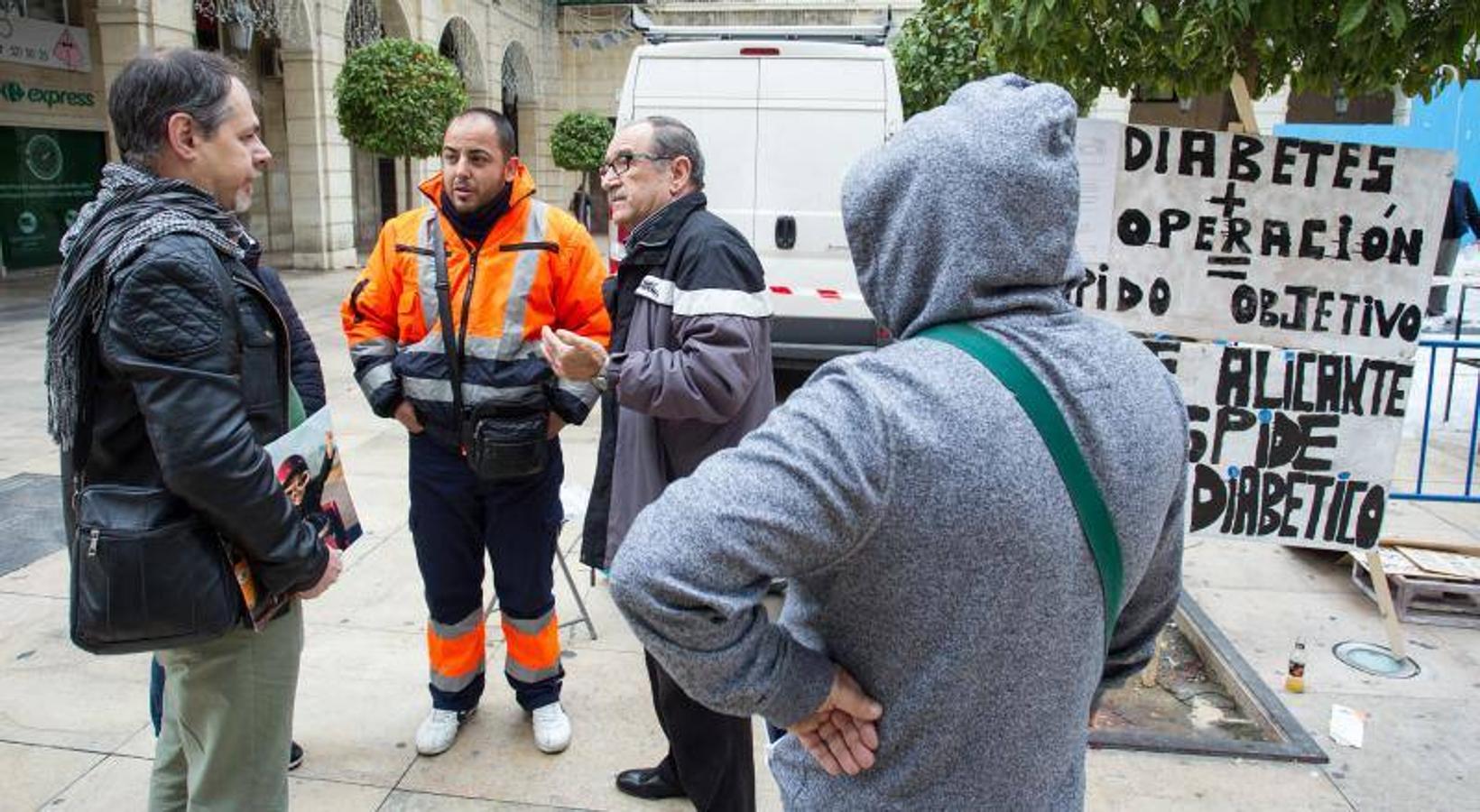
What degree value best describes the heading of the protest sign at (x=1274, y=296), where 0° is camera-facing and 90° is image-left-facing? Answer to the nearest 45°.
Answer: approximately 0°

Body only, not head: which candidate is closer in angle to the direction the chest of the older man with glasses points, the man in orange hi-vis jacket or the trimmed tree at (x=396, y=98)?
the man in orange hi-vis jacket

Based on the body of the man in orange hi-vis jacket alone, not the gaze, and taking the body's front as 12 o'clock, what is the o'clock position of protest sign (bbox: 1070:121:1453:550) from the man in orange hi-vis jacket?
The protest sign is roughly at 9 o'clock from the man in orange hi-vis jacket.

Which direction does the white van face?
away from the camera

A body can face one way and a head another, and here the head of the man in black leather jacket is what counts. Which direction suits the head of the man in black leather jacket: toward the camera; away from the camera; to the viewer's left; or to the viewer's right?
to the viewer's right

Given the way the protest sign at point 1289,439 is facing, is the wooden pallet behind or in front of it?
behind

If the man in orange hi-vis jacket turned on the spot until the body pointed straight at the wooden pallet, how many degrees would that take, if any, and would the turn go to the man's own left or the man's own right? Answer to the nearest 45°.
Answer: approximately 90° to the man's own left

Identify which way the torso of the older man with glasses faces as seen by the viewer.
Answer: to the viewer's left

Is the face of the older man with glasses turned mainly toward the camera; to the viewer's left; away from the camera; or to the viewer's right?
to the viewer's left

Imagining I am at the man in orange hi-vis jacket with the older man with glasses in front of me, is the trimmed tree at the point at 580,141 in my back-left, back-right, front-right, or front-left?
back-left

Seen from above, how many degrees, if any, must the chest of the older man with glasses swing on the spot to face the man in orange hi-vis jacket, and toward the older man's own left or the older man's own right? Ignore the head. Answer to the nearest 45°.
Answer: approximately 45° to the older man's own right

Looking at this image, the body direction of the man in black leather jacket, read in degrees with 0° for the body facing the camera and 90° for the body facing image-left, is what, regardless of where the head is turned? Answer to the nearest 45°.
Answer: approximately 270°
